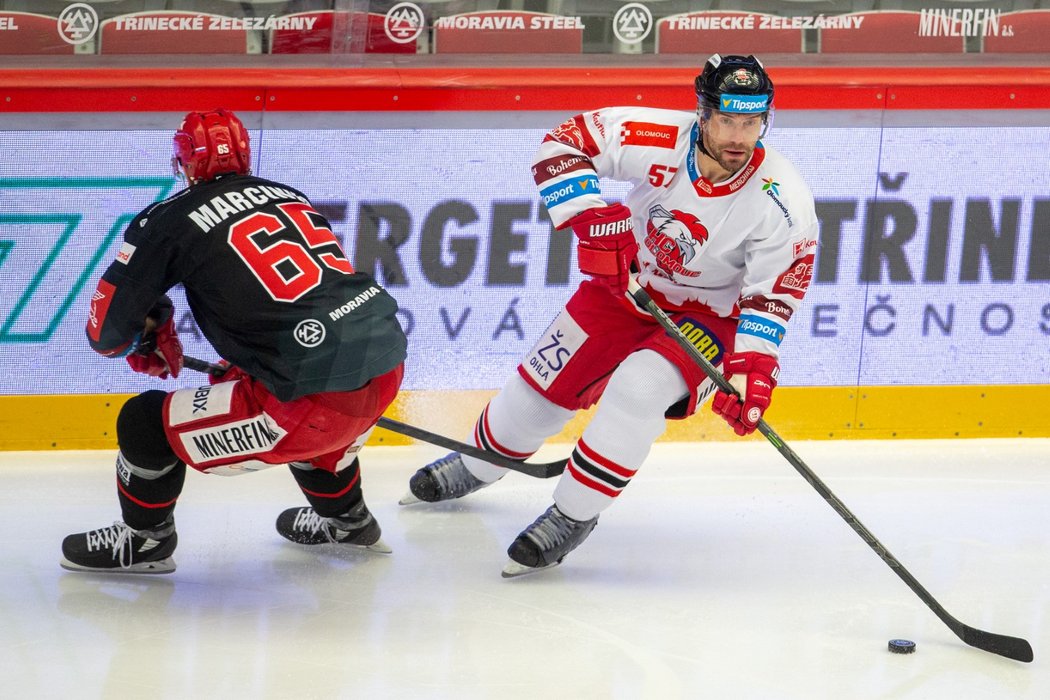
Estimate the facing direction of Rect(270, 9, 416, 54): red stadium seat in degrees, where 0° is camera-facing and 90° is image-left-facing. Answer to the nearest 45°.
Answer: approximately 0°

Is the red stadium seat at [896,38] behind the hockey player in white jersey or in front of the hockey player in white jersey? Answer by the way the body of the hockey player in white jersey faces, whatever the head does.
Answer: behind

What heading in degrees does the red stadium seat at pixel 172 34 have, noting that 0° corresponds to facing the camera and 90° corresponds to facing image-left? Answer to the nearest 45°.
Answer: approximately 0°

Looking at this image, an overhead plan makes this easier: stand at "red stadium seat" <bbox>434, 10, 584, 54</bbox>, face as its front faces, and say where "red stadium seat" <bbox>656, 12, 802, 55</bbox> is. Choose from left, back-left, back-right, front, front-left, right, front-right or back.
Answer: left

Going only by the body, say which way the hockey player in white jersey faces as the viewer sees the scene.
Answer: toward the camera

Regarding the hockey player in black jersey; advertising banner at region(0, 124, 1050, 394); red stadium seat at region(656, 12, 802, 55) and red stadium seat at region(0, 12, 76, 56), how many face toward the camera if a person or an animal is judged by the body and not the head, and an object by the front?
3

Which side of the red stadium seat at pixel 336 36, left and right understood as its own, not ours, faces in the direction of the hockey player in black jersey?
front

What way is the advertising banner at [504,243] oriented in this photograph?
toward the camera

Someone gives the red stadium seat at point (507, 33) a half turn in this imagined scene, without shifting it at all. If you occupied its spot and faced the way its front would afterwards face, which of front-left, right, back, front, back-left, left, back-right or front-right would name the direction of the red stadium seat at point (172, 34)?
left

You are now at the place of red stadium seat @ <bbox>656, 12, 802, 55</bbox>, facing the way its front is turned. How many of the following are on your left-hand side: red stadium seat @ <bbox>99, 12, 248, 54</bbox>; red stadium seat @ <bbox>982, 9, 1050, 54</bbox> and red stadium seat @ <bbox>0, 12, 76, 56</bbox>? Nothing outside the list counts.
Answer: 1
